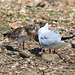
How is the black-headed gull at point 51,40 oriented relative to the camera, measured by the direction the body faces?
to the viewer's left

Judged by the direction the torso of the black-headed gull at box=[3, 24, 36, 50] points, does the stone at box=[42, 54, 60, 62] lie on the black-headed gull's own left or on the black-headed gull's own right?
on the black-headed gull's own right

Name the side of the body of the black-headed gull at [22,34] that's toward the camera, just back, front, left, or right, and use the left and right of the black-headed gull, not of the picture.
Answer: right

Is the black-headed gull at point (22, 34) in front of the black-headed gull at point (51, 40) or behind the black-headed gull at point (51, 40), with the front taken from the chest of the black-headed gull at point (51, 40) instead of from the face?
in front
